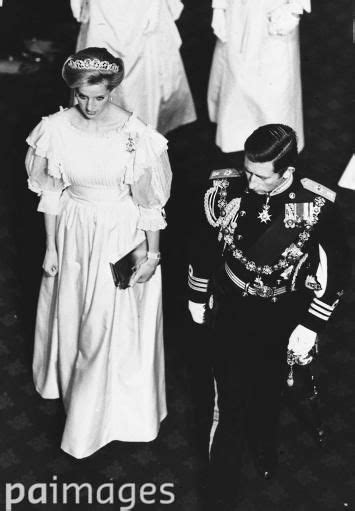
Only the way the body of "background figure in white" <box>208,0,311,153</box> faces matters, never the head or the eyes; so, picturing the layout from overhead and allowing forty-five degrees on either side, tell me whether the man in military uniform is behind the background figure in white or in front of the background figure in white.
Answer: in front

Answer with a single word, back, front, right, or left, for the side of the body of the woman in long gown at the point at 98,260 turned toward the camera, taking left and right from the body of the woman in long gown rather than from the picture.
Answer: front

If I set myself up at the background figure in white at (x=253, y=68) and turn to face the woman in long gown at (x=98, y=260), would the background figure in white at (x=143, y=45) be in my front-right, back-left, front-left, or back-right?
front-right

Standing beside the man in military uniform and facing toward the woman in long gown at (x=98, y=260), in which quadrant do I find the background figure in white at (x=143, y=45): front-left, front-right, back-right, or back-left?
front-right

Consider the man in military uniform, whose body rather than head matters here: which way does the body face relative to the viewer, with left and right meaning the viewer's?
facing the viewer

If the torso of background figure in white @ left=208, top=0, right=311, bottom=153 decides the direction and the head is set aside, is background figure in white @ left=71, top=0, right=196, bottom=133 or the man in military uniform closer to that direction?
the man in military uniform

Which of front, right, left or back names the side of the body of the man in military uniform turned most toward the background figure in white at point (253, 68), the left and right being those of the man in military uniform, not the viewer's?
back

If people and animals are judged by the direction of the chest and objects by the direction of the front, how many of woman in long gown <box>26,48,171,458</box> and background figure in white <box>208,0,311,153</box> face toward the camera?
2

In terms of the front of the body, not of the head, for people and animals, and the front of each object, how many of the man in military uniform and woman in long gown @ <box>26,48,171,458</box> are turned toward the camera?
2

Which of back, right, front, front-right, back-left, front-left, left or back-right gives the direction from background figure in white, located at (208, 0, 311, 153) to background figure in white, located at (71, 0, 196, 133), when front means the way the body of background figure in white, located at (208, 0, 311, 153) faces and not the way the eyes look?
right

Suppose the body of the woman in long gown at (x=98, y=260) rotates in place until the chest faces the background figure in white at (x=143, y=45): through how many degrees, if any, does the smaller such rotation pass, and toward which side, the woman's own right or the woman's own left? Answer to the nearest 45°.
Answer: approximately 180°

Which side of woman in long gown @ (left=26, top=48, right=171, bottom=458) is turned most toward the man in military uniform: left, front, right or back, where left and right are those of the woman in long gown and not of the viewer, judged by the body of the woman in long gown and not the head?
left

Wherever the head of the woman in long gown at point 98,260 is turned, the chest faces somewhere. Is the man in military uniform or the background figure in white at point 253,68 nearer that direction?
the man in military uniform

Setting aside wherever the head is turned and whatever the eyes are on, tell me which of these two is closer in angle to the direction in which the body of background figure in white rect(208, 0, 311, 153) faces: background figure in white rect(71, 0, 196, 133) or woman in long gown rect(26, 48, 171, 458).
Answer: the woman in long gown
